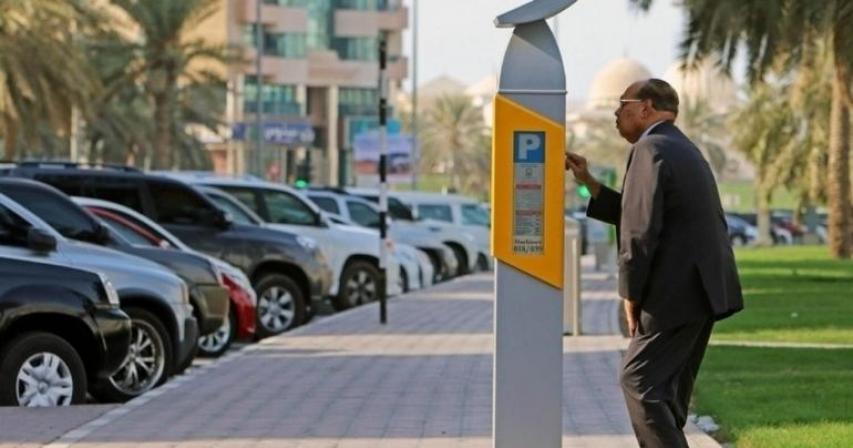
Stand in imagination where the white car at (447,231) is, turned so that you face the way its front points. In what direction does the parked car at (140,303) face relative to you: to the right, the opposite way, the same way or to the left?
the same way

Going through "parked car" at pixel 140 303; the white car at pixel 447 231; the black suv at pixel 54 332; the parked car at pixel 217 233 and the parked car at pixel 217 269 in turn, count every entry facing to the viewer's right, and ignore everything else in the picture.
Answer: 5

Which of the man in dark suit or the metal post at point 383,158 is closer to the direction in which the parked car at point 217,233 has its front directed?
the metal post

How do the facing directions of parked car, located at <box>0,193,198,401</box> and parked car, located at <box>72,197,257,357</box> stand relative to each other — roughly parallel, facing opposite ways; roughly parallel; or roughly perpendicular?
roughly parallel

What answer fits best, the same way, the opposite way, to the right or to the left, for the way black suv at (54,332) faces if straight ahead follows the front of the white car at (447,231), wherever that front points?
the same way

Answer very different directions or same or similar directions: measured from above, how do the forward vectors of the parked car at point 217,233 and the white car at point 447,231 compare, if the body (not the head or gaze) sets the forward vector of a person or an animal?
same or similar directions

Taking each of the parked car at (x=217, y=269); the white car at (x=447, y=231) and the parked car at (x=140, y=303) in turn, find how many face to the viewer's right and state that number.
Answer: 3

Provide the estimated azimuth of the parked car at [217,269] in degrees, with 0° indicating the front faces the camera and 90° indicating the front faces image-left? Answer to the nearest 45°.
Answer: approximately 270°

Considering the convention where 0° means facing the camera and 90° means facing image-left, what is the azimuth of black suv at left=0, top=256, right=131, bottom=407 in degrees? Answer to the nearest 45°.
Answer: approximately 270°

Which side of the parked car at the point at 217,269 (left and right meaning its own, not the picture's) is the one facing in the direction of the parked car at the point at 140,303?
right

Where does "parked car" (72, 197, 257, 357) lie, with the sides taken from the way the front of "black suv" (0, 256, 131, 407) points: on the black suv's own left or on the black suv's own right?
on the black suv's own left

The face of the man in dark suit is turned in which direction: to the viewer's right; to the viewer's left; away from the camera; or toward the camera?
to the viewer's left

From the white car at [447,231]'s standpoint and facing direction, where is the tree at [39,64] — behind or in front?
behind
